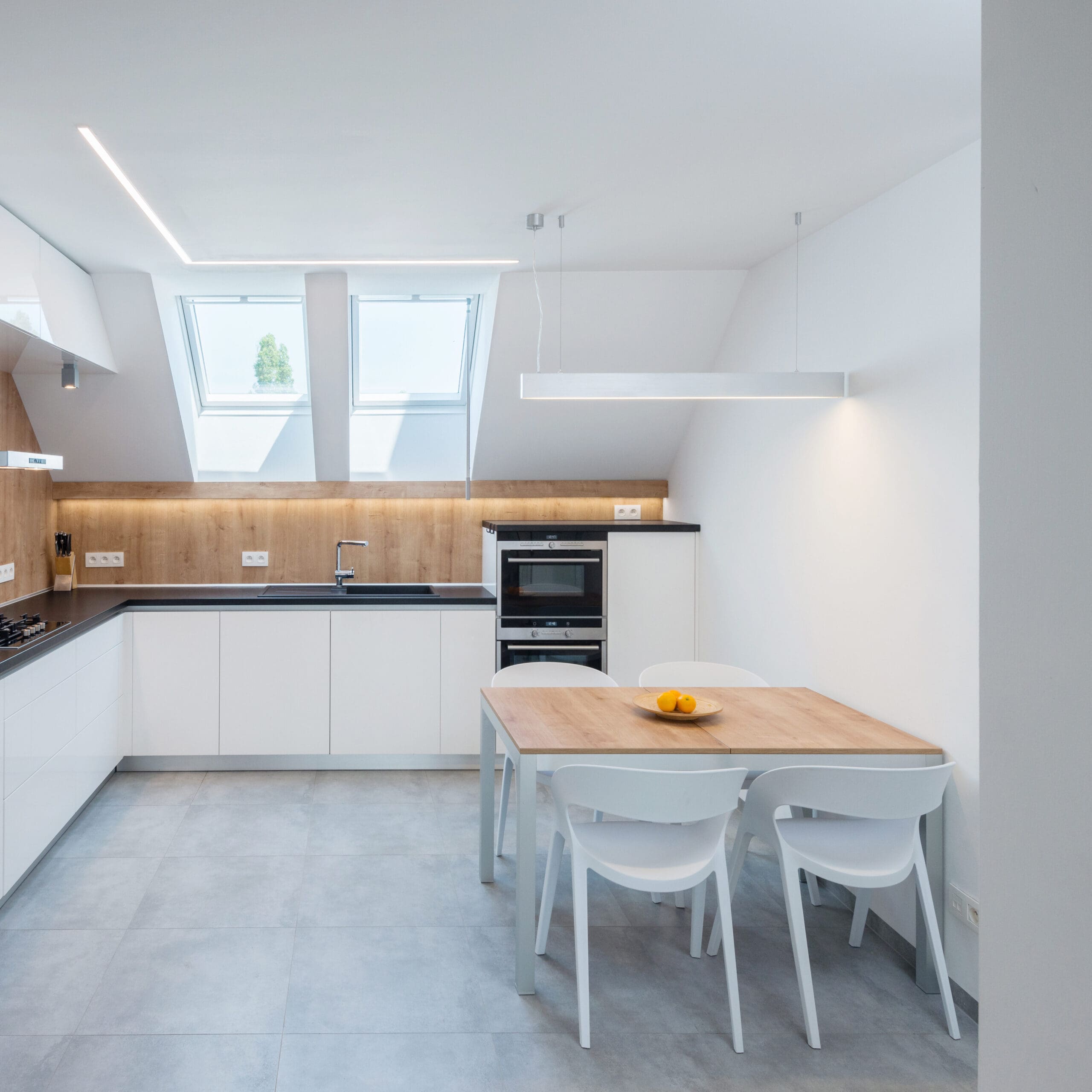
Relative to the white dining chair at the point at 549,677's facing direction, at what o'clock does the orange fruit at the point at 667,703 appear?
The orange fruit is roughly at 11 o'clock from the white dining chair.

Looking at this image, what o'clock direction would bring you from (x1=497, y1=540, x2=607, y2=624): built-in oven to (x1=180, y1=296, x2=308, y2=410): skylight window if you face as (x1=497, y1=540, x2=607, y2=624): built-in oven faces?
The skylight window is roughly at 3 o'clock from the built-in oven.

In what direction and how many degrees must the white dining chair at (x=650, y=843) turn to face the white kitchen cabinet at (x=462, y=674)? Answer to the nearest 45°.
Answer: approximately 45° to its left

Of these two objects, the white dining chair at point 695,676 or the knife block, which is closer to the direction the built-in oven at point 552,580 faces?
the white dining chair

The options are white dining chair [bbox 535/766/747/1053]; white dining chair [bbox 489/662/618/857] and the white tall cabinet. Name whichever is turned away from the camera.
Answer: white dining chair [bbox 535/766/747/1053]

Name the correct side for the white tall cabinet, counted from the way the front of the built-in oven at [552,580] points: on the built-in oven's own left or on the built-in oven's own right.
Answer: on the built-in oven's own left

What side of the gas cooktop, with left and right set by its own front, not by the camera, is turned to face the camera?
right

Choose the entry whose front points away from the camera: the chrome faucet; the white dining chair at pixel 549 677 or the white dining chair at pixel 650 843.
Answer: the white dining chair at pixel 650 843

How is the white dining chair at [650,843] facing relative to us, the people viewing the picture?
facing away from the viewer

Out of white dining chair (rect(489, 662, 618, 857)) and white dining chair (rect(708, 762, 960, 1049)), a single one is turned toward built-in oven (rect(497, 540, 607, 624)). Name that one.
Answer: white dining chair (rect(708, 762, 960, 1049))
